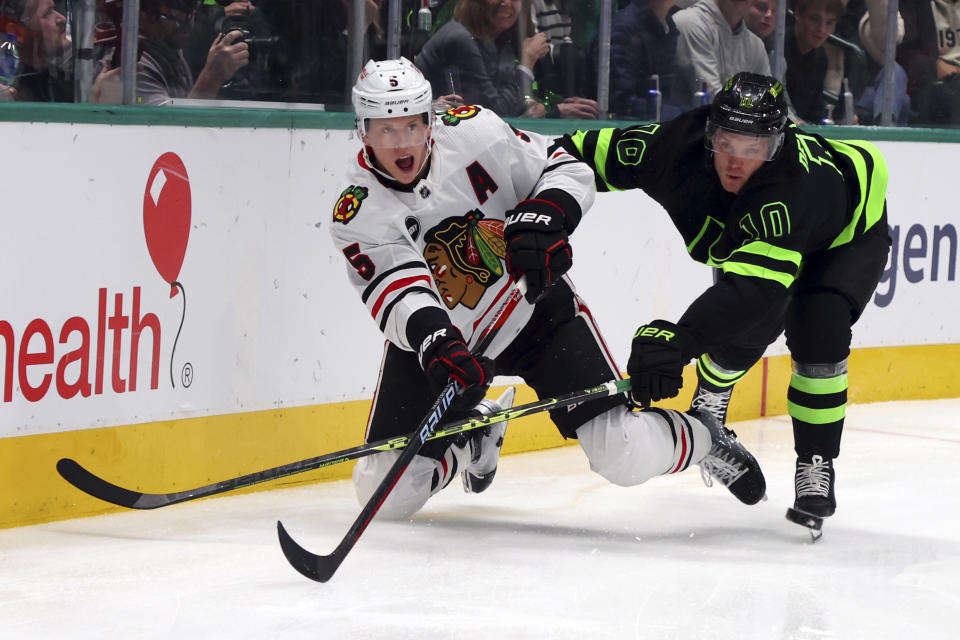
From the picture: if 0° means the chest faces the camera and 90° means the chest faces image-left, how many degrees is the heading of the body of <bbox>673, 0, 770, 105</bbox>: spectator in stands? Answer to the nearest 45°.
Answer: approximately 315°

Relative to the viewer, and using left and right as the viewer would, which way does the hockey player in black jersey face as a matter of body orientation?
facing the viewer and to the left of the viewer

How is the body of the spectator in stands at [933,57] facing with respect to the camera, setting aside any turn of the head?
toward the camera

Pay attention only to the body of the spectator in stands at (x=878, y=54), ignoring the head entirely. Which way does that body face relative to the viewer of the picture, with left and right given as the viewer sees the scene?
facing the viewer

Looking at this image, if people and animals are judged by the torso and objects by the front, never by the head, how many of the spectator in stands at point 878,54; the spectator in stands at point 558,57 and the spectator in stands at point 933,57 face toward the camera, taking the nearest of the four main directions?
3

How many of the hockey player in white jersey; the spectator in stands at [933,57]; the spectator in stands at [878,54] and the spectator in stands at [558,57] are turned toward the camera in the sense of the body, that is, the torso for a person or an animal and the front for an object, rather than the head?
4

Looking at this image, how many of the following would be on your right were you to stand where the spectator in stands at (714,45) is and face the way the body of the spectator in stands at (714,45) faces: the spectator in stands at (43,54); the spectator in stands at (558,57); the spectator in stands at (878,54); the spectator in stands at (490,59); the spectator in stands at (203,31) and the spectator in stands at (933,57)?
4

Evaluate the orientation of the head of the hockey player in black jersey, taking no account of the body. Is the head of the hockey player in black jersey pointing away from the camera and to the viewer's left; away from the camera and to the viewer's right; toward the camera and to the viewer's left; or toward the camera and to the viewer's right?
toward the camera and to the viewer's left

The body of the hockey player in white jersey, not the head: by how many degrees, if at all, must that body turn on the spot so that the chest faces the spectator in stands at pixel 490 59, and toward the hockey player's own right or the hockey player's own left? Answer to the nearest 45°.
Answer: approximately 180°

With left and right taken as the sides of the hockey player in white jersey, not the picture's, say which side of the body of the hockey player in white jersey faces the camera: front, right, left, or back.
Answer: front

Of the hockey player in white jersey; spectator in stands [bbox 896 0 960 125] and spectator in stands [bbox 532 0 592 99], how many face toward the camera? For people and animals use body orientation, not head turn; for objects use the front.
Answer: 3

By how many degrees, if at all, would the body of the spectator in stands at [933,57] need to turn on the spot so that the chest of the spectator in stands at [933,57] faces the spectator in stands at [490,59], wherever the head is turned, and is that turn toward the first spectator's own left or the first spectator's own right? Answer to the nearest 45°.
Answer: approximately 45° to the first spectator's own right

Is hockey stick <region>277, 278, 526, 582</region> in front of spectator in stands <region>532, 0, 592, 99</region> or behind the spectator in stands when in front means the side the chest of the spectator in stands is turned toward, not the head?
in front

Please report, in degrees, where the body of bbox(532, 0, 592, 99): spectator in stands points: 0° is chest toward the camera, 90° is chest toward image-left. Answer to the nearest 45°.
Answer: approximately 0°
